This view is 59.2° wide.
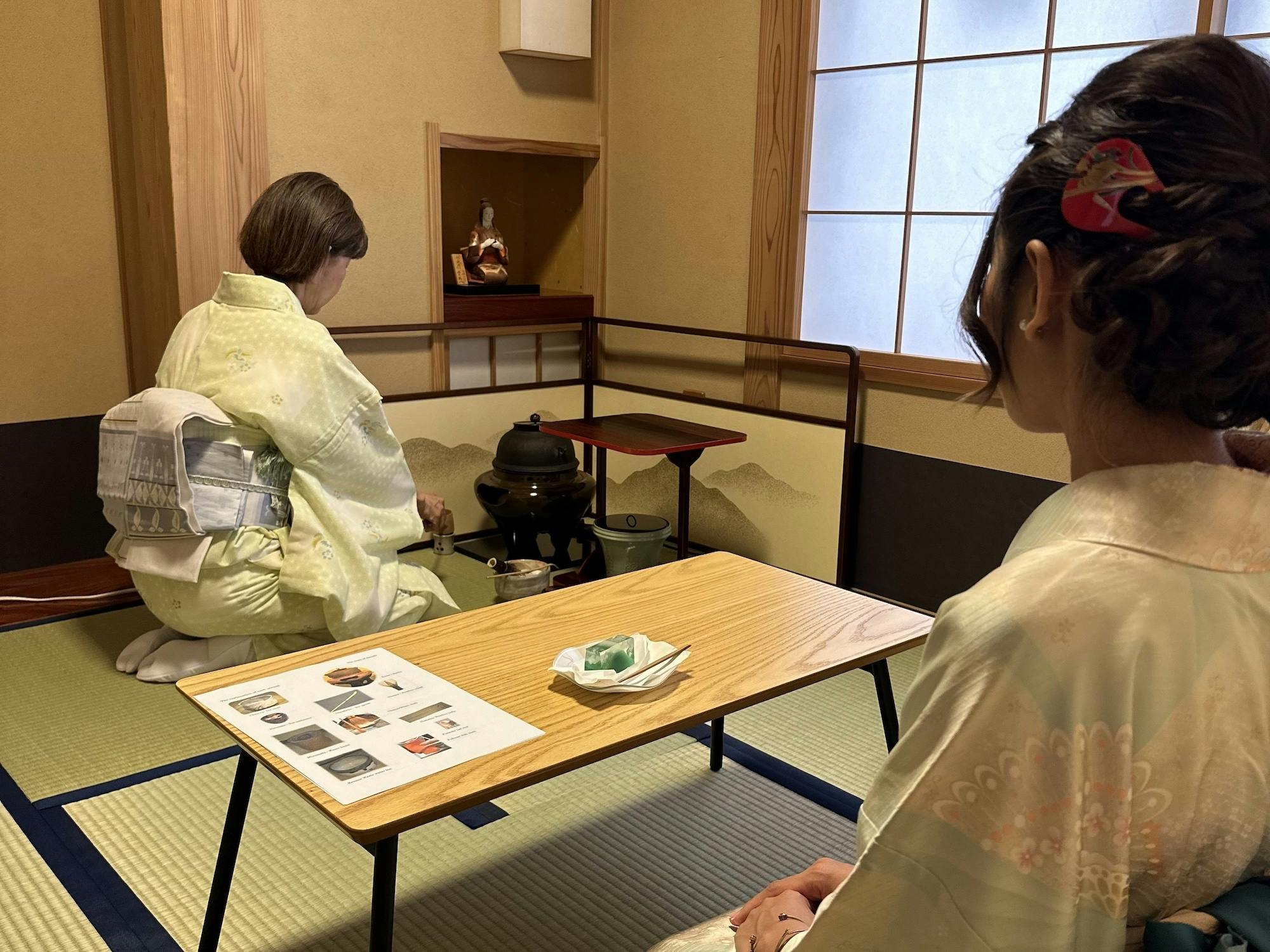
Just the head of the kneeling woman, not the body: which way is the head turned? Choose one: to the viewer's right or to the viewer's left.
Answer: to the viewer's right

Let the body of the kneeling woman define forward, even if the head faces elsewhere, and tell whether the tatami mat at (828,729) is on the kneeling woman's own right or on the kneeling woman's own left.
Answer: on the kneeling woman's own right

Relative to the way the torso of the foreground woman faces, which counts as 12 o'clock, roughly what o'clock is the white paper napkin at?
The white paper napkin is roughly at 12 o'clock from the foreground woman.

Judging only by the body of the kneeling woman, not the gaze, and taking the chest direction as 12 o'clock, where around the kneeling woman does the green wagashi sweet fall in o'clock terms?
The green wagashi sweet is roughly at 4 o'clock from the kneeling woman.

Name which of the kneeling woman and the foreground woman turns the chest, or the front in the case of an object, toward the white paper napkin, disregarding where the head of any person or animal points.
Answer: the foreground woman

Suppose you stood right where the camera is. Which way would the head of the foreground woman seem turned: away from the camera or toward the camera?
away from the camera

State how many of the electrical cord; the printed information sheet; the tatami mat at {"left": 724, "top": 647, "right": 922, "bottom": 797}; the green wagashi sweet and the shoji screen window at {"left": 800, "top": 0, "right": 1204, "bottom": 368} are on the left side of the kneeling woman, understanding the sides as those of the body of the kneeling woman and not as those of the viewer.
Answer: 1

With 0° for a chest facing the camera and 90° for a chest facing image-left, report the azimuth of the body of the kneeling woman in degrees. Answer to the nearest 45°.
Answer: approximately 225°

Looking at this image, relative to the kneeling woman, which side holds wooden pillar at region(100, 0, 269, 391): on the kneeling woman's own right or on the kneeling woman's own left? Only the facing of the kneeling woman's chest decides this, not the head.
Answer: on the kneeling woman's own left

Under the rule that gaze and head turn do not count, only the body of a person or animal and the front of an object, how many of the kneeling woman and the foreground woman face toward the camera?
0

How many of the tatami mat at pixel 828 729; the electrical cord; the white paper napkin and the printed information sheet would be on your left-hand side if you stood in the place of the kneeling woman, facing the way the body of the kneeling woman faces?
1

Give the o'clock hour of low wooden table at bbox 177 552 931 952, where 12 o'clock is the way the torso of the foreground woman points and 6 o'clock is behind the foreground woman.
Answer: The low wooden table is roughly at 12 o'clock from the foreground woman.

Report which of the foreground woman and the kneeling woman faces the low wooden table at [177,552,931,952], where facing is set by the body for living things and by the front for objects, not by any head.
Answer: the foreground woman

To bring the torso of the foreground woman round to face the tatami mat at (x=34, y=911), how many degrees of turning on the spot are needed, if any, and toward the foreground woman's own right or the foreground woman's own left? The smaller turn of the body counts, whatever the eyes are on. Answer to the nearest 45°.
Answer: approximately 45° to the foreground woman's own left

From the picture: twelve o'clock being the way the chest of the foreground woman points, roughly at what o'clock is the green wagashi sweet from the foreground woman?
The green wagashi sweet is roughly at 12 o'clock from the foreground woman.

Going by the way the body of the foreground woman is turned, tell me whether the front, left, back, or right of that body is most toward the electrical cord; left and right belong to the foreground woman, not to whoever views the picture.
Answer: front

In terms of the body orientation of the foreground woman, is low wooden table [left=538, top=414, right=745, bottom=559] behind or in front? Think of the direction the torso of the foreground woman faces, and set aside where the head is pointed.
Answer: in front

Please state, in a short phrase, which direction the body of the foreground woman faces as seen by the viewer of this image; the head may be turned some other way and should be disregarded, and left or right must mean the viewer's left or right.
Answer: facing away from the viewer and to the left of the viewer
